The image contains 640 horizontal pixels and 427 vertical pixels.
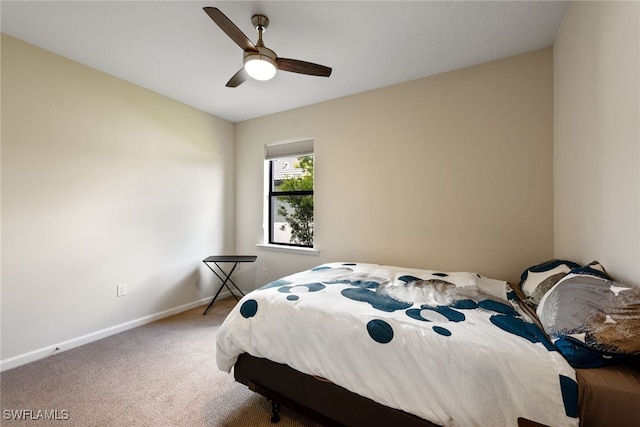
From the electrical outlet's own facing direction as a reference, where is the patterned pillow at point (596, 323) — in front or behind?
in front

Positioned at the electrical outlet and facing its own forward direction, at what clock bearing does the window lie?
The window is roughly at 11 o'clock from the electrical outlet.

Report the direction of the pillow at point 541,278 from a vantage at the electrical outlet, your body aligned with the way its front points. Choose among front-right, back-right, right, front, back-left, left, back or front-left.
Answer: front

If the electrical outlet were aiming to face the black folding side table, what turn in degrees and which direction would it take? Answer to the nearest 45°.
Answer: approximately 45° to its left

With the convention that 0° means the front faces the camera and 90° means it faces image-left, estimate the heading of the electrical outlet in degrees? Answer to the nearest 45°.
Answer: approximately 315°
